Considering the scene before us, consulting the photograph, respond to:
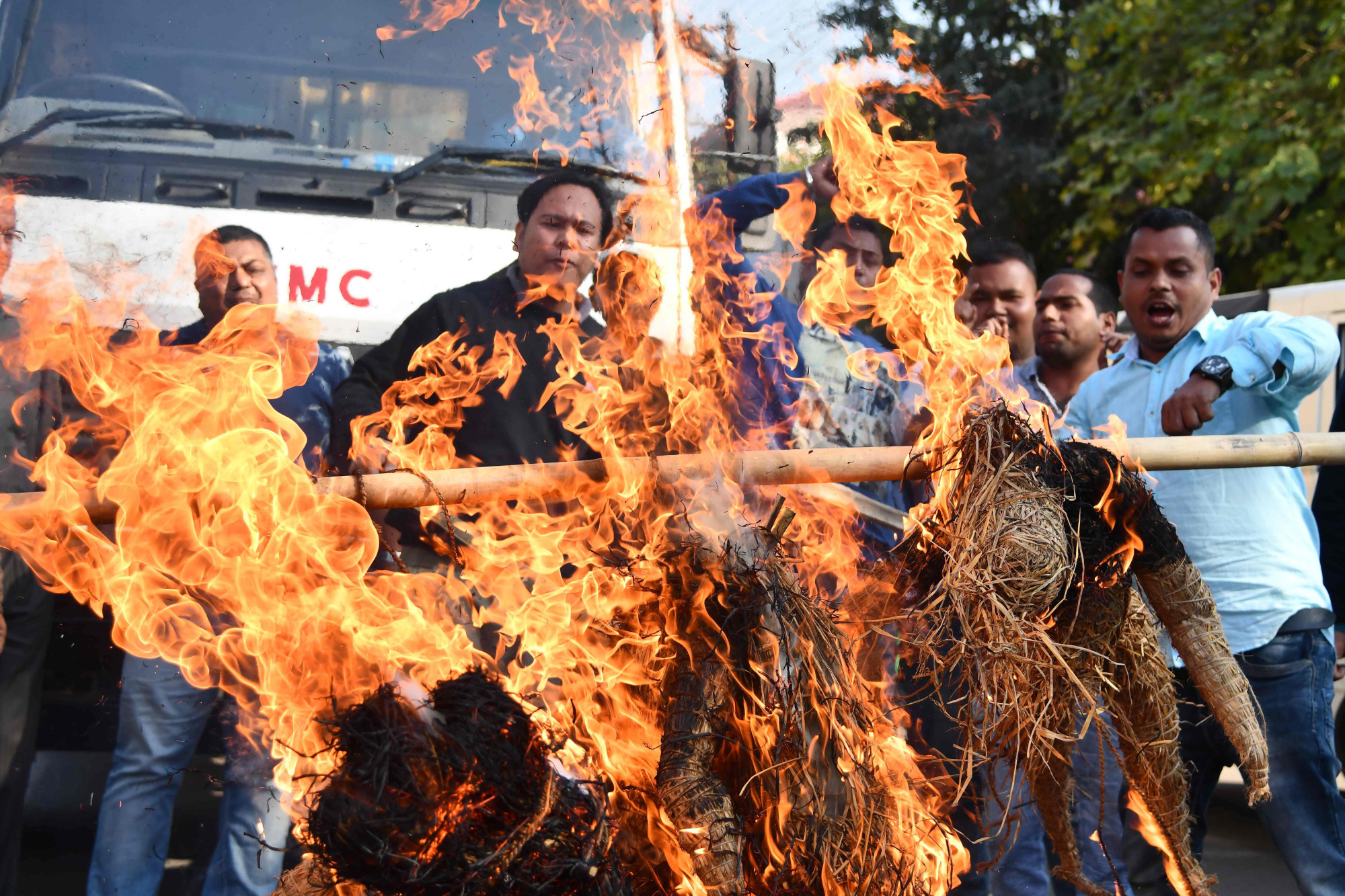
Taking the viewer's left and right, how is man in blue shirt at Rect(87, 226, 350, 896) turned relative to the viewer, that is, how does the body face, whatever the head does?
facing the viewer and to the right of the viewer

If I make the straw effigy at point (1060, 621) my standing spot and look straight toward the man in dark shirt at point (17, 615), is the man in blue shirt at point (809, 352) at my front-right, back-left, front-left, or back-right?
front-right

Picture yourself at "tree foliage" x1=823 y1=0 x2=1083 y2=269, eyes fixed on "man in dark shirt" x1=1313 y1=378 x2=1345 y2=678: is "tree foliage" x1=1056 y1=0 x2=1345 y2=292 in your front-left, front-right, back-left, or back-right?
front-left

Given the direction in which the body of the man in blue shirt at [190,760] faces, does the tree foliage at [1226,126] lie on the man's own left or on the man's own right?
on the man's own left

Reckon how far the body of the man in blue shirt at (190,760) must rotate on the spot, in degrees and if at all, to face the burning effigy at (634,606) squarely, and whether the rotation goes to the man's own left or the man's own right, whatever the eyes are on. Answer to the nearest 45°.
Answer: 0° — they already face it

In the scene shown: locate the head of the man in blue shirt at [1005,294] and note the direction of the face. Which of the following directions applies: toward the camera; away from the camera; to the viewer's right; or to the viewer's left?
toward the camera

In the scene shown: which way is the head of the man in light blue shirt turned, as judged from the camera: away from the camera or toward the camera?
toward the camera

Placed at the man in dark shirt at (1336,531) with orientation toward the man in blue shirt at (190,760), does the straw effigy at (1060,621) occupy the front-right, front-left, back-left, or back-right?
front-left

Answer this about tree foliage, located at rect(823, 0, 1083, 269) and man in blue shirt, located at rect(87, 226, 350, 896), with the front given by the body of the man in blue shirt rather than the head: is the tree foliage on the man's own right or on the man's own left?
on the man's own left

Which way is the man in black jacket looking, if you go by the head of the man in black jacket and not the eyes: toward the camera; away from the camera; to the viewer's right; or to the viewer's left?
toward the camera

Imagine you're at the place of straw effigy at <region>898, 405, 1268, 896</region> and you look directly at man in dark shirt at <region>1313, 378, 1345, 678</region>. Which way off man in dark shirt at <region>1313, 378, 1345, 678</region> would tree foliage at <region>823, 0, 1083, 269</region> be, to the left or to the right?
left

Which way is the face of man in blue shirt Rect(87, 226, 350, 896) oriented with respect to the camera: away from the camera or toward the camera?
toward the camera

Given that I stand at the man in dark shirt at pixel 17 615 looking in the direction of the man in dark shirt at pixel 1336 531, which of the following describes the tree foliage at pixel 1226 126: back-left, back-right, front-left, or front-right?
front-left
